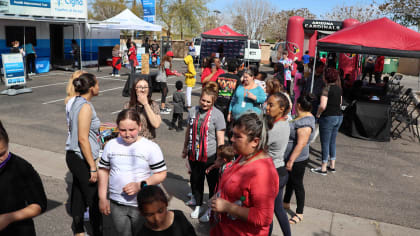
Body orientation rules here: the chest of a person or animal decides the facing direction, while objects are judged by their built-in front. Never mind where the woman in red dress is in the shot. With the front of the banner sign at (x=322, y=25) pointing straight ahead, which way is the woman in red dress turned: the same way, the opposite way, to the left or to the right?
to the right

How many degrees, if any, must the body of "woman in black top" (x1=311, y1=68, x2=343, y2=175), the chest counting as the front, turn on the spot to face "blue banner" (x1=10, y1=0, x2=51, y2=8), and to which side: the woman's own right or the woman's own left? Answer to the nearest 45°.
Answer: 0° — they already face it

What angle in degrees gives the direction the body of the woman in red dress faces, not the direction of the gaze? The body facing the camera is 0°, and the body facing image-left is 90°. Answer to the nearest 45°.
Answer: approximately 90°

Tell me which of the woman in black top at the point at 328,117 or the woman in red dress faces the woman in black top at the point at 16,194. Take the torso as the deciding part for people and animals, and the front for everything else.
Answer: the woman in red dress

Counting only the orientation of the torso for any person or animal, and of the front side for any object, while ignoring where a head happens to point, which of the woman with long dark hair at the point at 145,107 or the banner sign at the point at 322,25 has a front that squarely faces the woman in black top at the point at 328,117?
the banner sign

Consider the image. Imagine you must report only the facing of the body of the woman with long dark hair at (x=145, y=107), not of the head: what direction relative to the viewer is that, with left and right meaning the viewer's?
facing the viewer

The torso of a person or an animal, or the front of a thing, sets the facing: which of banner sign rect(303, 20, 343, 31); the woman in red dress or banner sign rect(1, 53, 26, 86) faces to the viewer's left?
the woman in red dress

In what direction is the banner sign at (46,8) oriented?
toward the camera

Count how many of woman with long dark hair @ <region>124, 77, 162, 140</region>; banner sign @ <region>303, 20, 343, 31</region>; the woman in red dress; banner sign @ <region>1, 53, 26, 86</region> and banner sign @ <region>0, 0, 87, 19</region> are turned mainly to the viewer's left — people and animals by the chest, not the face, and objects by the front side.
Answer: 1

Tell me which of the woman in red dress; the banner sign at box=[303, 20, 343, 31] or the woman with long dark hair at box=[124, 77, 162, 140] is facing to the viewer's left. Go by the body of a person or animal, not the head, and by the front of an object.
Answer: the woman in red dress

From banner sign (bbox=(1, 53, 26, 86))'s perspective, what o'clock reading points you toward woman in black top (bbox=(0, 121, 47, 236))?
The woman in black top is roughly at 12 o'clock from the banner sign.

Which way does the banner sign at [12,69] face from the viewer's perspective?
toward the camera
